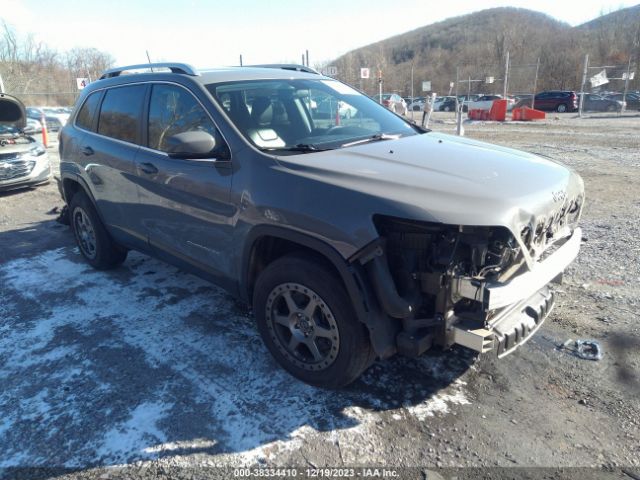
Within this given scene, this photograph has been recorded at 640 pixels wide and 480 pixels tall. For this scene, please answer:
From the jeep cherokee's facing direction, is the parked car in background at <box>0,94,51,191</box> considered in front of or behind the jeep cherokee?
behind

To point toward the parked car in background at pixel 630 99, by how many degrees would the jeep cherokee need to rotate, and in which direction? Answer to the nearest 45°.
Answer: approximately 90° to its left

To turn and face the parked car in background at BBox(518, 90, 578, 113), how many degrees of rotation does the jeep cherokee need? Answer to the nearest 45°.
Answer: approximately 90° to its left

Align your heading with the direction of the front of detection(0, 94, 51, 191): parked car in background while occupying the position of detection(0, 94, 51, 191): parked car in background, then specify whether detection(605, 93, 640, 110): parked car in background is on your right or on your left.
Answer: on your left

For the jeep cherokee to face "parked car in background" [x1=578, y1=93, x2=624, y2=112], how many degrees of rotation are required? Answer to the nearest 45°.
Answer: approximately 90° to its left

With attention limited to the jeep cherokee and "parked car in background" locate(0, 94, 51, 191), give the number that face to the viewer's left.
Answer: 0

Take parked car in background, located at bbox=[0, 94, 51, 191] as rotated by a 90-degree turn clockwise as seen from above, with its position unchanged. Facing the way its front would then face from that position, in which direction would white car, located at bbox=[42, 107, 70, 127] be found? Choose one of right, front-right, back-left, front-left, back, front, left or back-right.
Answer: back-right

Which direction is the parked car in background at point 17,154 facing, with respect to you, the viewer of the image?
facing the viewer and to the right of the viewer
